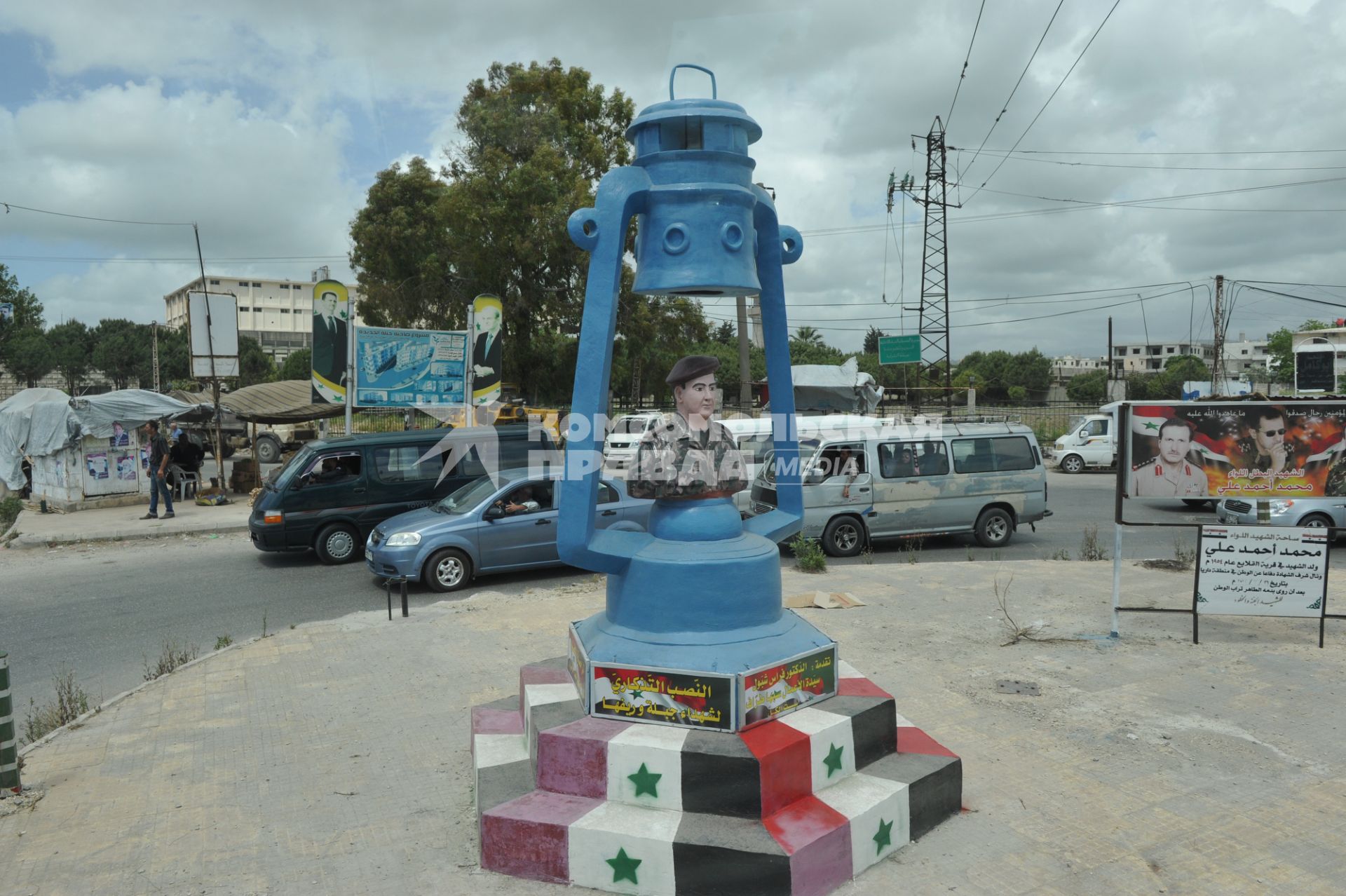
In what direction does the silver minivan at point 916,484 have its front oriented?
to the viewer's left

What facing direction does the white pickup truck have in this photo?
to the viewer's left

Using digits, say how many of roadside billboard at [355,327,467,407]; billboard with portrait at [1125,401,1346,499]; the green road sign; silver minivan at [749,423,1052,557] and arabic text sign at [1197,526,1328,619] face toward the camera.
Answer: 4

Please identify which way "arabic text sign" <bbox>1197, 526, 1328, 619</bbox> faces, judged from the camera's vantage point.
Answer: facing the viewer

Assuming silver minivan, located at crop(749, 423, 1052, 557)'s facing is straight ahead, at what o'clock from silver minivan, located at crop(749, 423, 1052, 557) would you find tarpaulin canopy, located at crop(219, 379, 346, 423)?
The tarpaulin canopy is roughly at 1 o'clock from the silver minivan.

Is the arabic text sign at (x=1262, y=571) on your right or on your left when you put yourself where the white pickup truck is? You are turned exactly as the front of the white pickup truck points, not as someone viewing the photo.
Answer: on your left

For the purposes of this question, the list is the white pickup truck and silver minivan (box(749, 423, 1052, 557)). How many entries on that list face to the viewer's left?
2

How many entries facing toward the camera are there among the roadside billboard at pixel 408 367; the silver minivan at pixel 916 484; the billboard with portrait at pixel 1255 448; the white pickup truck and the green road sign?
3

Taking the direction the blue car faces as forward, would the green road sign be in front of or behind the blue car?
behind

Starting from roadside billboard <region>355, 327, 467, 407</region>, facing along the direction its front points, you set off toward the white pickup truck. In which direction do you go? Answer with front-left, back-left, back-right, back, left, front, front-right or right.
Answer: left

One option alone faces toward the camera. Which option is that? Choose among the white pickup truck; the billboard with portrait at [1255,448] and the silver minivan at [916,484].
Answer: the billboard with portrait

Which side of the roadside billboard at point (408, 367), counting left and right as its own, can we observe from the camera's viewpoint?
front

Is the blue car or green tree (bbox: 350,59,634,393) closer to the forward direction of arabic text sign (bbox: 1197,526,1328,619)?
the blue car

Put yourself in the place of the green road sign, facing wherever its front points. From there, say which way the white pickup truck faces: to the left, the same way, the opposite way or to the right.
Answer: to the right

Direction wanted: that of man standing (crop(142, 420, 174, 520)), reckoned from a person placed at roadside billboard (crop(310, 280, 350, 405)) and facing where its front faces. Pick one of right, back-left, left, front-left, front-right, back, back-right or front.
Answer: right

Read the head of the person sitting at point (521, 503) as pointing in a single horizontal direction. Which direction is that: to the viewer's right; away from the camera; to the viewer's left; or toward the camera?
to the viewer's left
